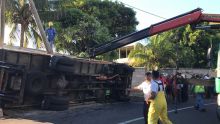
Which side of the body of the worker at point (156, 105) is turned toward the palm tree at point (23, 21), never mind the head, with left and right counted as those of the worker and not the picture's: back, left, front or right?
front

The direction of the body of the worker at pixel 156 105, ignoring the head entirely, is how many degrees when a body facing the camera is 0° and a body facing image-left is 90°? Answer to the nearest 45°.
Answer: approximately 135°

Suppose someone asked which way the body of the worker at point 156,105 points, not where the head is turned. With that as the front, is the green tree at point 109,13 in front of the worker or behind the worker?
in front

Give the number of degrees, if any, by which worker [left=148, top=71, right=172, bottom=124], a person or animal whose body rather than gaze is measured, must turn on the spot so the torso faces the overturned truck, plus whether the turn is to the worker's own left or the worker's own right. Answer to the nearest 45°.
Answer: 0° — they already face it
